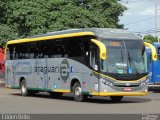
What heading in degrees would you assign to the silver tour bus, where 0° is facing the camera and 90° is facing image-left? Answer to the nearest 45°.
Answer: approximately 315°

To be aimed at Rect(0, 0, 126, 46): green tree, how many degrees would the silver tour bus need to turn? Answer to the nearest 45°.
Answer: approximately 135° to its left

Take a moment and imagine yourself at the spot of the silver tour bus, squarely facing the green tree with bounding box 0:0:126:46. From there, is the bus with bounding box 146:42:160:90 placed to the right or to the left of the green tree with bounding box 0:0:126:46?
right

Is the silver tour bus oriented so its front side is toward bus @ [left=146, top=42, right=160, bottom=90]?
no
